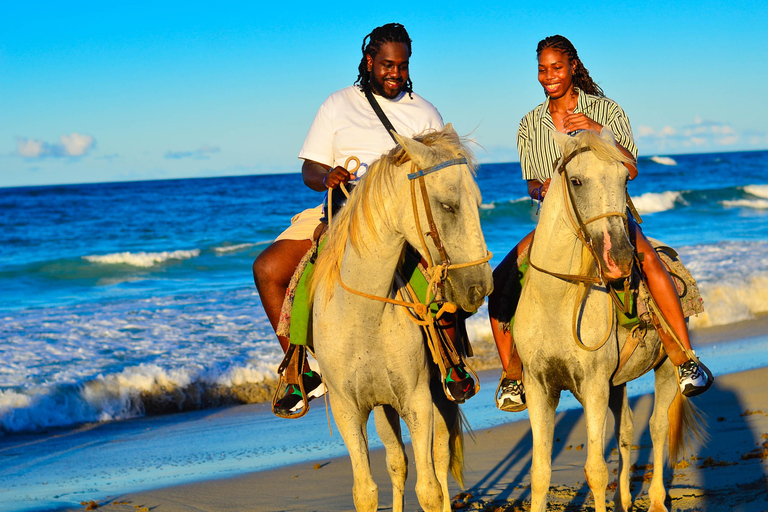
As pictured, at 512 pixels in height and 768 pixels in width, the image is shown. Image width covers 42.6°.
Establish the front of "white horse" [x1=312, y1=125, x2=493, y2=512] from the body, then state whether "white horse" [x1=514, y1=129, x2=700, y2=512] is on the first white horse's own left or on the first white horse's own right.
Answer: on the first white horse's own left

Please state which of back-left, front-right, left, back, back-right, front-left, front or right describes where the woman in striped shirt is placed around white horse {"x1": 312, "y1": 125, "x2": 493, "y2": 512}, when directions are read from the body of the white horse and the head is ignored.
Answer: back-left

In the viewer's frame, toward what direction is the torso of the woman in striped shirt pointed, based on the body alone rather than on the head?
toward the camera

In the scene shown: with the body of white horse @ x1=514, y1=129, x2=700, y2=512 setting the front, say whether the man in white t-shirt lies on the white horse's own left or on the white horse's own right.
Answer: on the white horse's own right

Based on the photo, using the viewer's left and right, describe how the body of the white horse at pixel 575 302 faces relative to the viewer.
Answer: facing the viewer and to the left of the viewer

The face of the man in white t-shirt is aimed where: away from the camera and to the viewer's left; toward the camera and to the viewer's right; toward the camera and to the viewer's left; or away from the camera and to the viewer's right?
toward the camera and to the viewer's right

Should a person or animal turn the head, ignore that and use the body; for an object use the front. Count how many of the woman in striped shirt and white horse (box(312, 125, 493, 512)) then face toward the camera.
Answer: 2

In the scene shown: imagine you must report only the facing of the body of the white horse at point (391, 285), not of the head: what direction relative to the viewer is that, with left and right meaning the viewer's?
facing the viewer

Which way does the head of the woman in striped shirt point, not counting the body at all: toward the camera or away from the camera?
toward the camera
